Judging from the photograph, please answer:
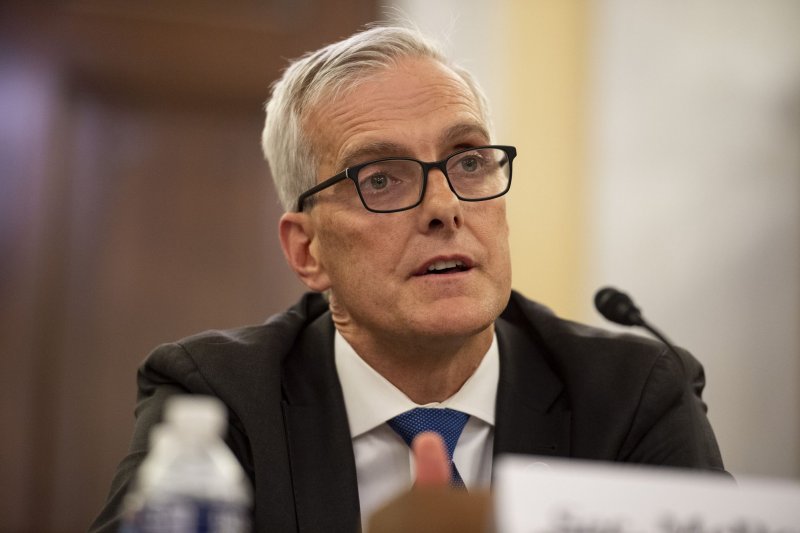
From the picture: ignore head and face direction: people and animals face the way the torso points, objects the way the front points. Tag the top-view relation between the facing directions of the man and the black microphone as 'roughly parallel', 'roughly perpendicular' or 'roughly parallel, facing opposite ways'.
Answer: roughly perpendicular

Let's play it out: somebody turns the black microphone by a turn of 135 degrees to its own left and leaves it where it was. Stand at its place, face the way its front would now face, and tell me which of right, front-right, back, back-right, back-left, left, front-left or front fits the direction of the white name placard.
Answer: front-right

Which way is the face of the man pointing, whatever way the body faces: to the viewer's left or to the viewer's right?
to the viewer's right

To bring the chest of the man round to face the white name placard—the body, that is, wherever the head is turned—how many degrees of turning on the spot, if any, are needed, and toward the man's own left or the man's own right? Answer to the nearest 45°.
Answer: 0° — they already face it

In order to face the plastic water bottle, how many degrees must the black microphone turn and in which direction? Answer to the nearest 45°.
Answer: approximately 90° to its left

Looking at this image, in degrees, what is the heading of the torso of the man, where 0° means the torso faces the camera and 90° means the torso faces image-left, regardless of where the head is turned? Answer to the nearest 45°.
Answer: approximately 0°

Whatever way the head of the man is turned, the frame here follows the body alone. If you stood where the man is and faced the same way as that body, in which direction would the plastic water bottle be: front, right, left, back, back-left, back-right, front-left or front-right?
front

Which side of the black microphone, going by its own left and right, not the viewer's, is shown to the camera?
left
